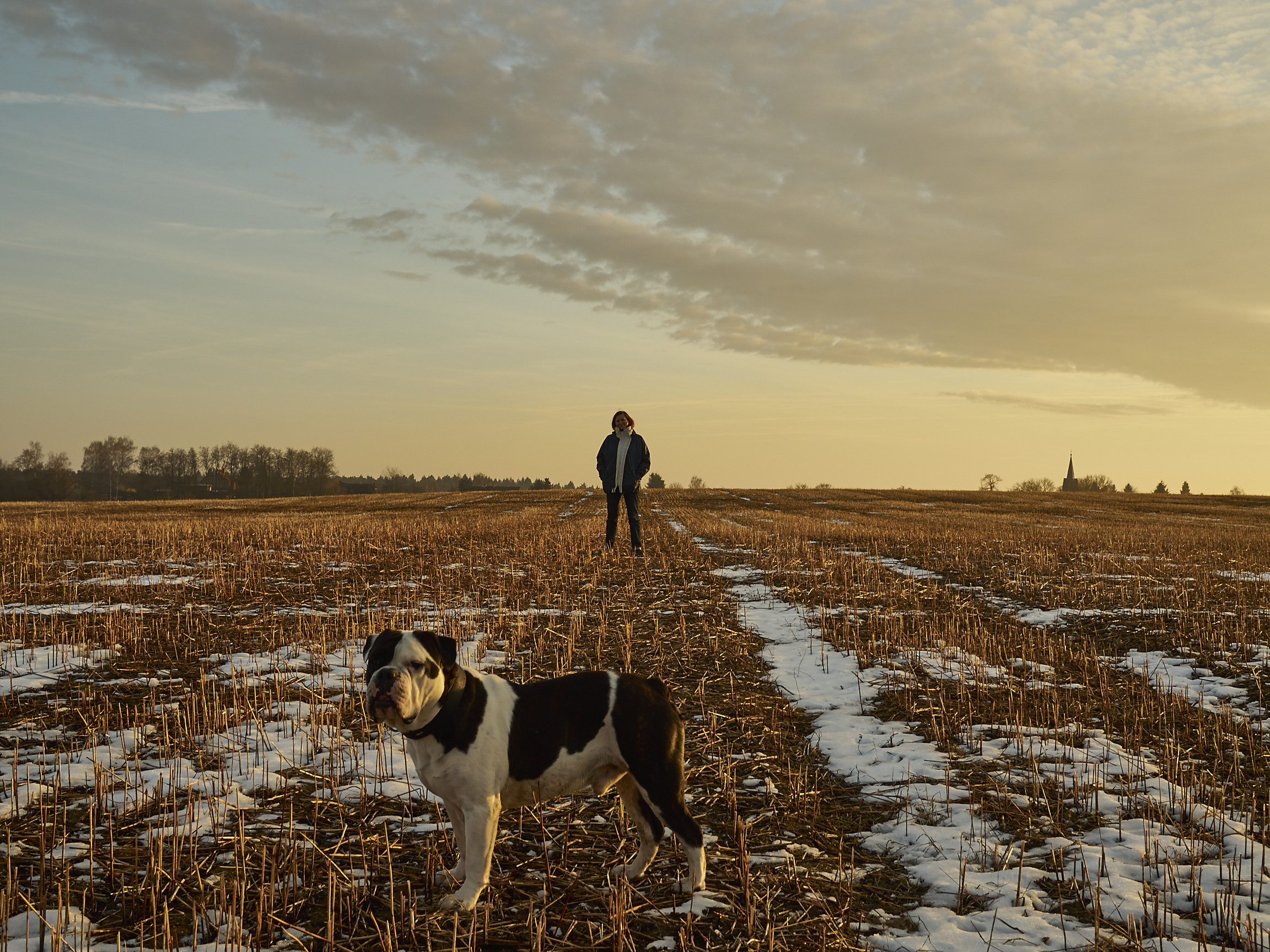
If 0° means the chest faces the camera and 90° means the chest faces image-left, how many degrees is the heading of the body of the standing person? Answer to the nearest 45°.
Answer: approximately 0°

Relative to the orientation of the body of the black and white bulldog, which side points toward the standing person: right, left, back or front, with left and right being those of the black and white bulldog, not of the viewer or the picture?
right

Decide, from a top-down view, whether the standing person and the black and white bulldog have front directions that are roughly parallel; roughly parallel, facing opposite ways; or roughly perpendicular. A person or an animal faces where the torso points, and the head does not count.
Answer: roughly perpendicular

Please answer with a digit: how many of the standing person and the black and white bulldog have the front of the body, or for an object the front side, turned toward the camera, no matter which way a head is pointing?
1

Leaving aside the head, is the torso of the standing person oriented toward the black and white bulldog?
yes

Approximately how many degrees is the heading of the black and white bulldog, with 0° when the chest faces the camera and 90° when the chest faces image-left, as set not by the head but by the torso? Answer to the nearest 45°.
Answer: approximately 90°
